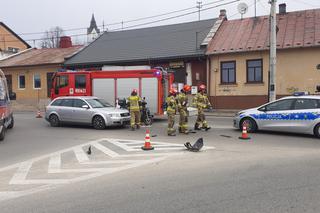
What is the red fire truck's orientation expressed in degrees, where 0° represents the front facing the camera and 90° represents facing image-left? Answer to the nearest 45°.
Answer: approximately 90°

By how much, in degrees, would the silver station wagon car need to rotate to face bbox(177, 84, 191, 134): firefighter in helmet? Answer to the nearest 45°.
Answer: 0° — it already faces them

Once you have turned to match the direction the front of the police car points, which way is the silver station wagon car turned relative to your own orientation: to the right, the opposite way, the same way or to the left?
the opposite way

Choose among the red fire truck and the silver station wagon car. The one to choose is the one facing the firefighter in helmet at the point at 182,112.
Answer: the silver station wagon car

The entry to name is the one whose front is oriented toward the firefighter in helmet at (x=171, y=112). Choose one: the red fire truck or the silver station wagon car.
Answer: the silver station wagon car

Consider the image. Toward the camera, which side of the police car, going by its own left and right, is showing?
left

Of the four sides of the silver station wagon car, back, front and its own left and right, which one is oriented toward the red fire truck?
left

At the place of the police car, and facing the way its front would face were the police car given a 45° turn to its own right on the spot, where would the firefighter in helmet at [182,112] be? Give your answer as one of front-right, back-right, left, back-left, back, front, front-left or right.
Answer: front-left

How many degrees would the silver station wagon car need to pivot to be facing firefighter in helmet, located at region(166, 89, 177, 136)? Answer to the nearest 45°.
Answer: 0° — it already faces them

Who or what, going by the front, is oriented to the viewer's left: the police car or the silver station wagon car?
the police car

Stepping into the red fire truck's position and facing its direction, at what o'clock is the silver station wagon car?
The silver station wagon car is roughly at 10 o'clock from the red fire truck.

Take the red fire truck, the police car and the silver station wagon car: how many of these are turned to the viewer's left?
2

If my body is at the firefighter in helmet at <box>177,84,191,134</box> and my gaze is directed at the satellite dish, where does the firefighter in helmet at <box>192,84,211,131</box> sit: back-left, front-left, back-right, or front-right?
front-right

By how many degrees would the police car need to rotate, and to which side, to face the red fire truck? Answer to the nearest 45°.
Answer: approximately 45° to its right

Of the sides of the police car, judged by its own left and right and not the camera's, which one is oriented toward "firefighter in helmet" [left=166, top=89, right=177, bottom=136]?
front

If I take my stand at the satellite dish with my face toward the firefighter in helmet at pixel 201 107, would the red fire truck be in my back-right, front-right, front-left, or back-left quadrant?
front-right
